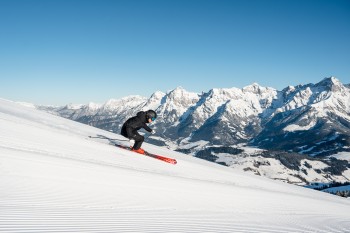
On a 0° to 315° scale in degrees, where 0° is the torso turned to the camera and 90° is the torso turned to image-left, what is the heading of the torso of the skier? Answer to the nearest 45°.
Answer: approximately 270°
